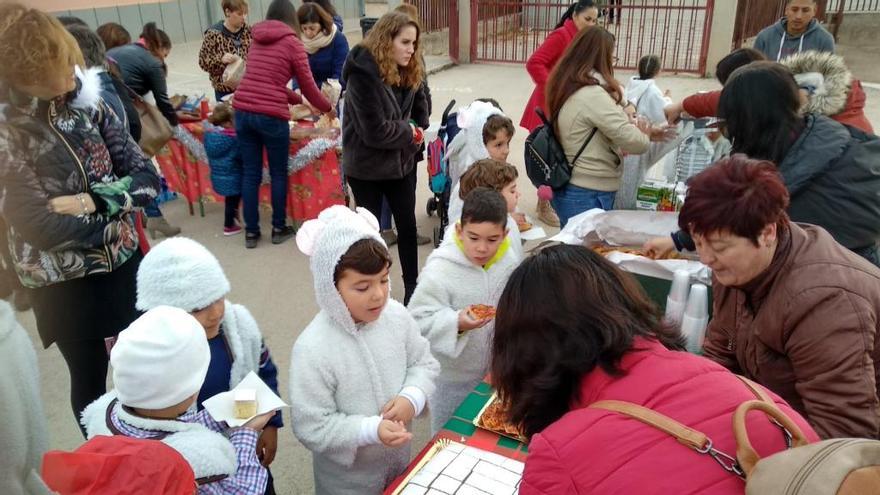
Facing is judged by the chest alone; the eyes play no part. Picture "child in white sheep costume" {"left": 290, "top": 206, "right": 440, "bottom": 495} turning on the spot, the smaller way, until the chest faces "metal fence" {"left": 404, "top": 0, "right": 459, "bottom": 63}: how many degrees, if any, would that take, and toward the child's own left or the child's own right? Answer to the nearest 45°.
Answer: approximately 135° to the child's own left

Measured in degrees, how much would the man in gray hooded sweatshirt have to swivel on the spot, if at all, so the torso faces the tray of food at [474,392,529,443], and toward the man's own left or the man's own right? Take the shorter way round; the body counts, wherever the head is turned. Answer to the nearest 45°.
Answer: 0° — they already face it

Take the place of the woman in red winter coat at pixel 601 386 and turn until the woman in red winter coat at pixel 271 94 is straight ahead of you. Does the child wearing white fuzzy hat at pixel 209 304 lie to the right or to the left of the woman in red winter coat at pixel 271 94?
left

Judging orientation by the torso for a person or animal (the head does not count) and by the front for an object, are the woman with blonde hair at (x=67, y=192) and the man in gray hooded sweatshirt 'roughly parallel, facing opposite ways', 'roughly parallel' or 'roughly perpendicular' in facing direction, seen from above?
roughly perpendicular

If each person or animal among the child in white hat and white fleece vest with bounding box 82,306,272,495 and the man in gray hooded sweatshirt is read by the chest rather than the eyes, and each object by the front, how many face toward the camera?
1

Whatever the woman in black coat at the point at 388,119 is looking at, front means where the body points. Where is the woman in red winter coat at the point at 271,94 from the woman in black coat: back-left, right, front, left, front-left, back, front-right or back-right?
back

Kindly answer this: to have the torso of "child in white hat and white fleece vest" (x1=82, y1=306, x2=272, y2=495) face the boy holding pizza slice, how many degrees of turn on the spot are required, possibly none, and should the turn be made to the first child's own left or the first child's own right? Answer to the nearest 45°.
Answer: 0° — they already face them
